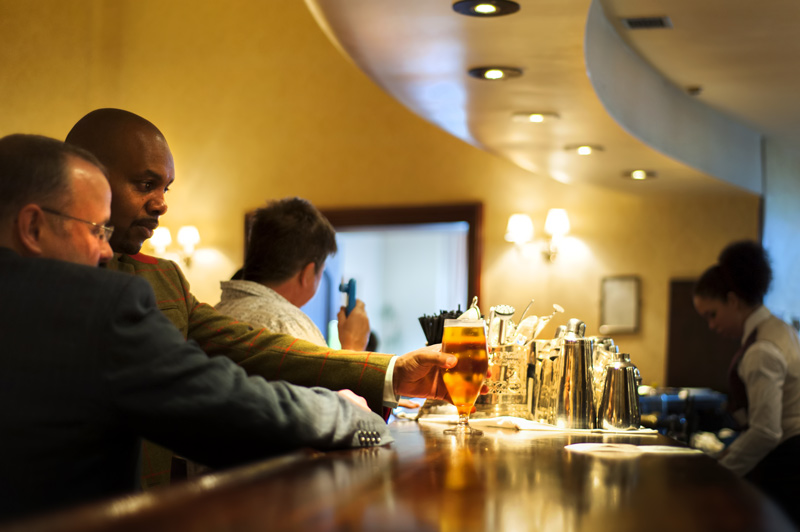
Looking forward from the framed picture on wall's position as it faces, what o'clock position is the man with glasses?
The man with glasses is roughly at 12 o'clock from the framed picture on wall.

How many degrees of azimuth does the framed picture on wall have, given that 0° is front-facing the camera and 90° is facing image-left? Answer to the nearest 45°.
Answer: approximately 0°

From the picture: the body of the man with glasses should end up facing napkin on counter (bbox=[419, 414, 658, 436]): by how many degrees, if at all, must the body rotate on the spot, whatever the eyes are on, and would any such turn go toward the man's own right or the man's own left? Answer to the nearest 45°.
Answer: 0° — they already face it

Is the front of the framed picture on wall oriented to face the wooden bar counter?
yes

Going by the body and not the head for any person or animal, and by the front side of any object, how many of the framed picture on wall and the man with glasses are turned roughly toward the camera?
1

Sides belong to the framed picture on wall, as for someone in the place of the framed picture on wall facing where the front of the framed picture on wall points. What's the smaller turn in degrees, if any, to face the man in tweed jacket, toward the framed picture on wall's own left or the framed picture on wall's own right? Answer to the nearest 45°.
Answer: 0° — it already faces them

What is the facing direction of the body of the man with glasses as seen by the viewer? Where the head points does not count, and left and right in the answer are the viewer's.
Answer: facing away from the viewer and to the right of the viewer

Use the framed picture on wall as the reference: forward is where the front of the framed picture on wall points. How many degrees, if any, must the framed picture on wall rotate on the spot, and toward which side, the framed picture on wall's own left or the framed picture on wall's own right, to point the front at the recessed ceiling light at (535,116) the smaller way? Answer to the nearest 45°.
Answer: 0° — it already faces it

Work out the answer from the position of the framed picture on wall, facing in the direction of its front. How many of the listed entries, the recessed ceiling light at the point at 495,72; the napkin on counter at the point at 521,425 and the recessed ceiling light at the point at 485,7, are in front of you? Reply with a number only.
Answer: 3
